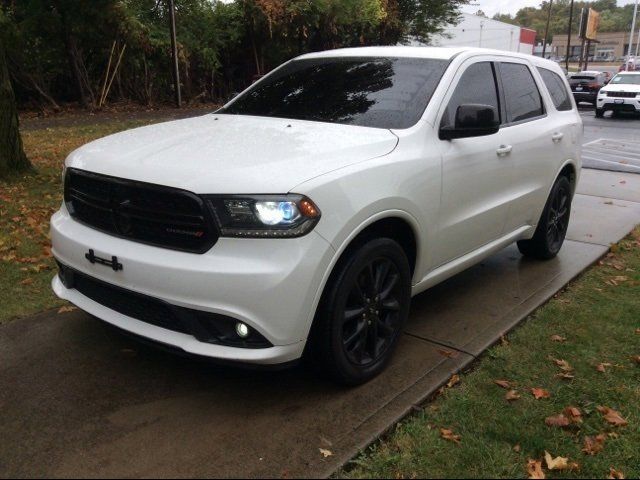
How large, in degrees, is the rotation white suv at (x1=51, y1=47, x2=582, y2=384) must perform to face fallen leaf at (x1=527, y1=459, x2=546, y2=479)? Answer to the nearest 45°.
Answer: approximately 90° to its left

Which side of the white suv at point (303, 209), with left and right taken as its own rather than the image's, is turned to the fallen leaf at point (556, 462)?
left

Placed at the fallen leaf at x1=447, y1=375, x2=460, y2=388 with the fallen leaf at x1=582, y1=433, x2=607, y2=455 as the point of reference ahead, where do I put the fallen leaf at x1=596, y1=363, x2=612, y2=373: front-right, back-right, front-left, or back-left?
front-left

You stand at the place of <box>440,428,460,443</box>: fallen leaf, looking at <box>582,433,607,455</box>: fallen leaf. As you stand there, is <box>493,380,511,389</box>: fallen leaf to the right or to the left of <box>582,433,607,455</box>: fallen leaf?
left

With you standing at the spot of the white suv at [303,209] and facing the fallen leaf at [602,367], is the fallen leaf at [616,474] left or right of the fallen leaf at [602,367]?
right

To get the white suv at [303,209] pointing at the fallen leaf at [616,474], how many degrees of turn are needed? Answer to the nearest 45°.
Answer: approximately 90° to its left

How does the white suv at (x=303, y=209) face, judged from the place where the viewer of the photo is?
facing the viewer and to the left of the viewer

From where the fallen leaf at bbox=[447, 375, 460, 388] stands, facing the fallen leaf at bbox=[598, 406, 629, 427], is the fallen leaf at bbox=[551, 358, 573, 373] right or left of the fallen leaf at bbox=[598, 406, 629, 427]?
left

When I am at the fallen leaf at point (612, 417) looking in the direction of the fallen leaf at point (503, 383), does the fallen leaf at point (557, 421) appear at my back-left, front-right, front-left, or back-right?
front-left

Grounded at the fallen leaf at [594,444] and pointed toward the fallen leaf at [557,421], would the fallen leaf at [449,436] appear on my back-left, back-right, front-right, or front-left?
front-left

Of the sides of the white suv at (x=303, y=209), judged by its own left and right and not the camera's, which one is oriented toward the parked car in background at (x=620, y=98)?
back

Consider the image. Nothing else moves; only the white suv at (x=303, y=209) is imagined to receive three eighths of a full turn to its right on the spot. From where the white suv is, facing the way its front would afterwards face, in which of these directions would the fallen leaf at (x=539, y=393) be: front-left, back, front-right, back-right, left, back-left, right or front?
right

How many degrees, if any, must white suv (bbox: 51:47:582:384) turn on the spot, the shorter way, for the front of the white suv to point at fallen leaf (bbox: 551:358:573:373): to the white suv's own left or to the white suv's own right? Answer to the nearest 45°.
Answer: approximately 135° to the white suv's own left
